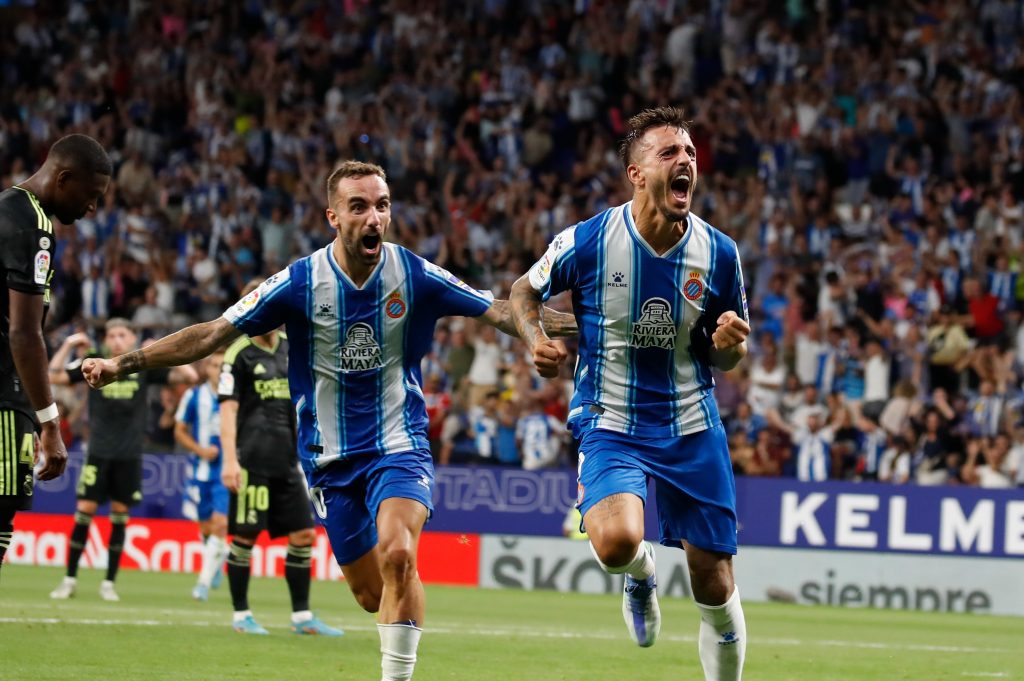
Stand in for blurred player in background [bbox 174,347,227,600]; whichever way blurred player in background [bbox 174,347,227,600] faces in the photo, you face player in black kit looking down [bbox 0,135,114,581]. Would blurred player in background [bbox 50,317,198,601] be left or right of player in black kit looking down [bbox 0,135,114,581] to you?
right

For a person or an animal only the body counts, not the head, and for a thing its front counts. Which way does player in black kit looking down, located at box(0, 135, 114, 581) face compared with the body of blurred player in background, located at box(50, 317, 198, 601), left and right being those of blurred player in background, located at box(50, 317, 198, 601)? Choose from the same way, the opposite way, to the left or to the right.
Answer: to the left

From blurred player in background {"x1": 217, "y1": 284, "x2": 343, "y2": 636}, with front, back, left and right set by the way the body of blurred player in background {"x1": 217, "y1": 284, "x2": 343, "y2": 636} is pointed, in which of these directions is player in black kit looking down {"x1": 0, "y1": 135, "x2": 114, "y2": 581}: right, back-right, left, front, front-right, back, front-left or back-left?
front-right

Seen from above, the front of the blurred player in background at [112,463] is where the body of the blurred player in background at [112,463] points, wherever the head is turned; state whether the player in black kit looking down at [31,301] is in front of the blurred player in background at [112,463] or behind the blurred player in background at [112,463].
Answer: in front

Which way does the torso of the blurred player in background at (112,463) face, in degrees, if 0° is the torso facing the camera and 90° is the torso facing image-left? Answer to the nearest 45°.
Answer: approximately 0°

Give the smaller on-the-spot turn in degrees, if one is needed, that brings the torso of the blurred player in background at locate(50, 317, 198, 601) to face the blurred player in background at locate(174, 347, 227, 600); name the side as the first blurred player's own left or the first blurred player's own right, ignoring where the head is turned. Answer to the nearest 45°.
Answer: approximately 135° to the first blurred player's own left

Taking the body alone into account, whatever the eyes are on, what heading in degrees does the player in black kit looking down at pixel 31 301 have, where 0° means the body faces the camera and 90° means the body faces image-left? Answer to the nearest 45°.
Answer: approximately 270°

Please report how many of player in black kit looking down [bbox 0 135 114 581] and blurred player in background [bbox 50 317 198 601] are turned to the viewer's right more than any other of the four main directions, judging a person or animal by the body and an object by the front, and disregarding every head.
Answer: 1
